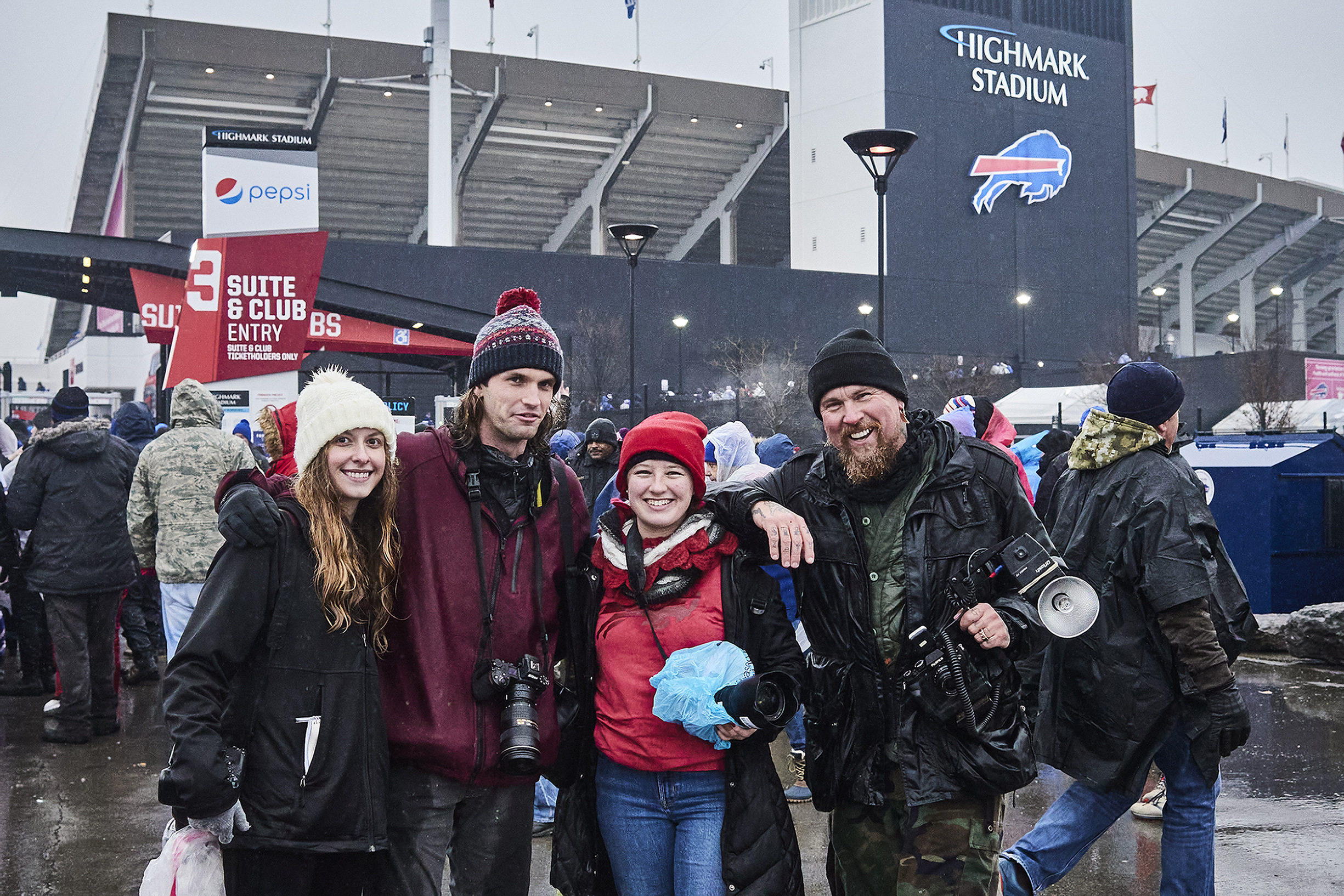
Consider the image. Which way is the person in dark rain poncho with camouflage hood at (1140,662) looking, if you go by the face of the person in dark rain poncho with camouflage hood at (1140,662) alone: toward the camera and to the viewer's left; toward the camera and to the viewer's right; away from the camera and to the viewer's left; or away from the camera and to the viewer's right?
away from the camera and to the viewer's right

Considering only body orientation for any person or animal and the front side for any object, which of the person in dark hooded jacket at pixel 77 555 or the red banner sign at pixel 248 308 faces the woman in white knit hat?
the red banner sign

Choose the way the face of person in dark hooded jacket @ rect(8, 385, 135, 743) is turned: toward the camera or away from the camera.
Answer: away from the camera

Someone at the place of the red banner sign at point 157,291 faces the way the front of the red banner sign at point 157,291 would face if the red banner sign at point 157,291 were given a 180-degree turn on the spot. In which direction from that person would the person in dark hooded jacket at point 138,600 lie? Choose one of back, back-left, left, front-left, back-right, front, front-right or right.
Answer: back

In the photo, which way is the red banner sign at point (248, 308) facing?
toward the camera

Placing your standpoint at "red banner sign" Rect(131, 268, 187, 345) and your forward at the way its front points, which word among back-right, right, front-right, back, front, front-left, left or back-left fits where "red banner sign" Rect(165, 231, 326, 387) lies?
front

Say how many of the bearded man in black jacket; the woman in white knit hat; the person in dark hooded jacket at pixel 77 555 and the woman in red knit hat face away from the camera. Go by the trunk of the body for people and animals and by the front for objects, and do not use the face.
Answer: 1

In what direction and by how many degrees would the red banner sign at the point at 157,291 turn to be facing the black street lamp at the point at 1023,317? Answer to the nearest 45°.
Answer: approximately 90° to its left

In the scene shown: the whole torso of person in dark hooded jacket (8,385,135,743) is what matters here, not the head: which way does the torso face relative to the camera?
away from the camera

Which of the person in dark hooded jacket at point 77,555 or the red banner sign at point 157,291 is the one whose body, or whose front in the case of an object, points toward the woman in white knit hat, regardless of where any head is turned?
the red banner sign

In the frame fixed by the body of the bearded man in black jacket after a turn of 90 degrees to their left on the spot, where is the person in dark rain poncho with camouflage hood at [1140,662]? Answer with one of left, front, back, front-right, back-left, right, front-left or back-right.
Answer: front-left

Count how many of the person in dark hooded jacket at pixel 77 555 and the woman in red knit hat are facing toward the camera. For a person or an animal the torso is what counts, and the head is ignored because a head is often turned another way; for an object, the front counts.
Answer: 1

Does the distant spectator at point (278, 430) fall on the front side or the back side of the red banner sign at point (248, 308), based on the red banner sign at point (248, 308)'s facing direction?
on the front side

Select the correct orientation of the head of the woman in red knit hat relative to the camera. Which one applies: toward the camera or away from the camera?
toward the camera

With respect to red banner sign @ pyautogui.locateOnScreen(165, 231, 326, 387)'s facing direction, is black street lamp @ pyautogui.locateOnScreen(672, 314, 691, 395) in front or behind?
behind

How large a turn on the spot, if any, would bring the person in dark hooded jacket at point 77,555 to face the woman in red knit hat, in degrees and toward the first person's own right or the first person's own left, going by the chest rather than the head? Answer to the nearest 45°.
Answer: approximately 180°

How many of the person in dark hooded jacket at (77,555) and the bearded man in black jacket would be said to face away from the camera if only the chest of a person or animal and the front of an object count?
1

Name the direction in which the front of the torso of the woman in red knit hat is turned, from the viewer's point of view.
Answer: toward the camera
